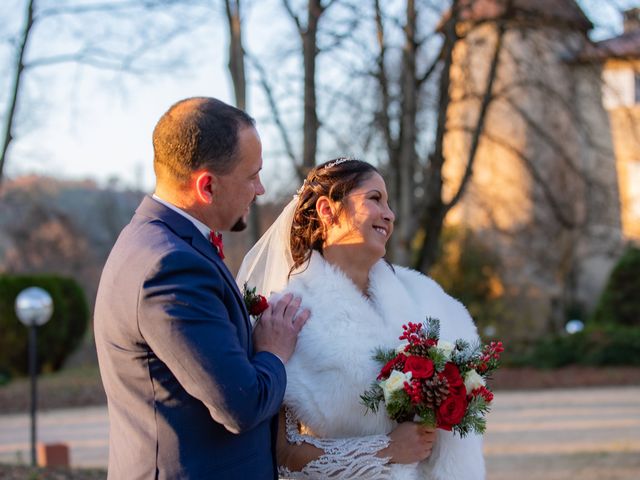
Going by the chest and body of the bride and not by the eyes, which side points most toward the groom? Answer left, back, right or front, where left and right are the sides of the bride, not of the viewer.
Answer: right

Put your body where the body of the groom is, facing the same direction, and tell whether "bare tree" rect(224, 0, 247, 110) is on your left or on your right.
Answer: on your left

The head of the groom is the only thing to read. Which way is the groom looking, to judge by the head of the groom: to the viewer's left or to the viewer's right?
to the viewer's right

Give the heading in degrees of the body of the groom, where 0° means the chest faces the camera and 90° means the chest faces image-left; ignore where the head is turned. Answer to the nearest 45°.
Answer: approximately 270°

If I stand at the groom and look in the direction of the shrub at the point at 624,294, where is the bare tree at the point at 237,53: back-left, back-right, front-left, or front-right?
front-left

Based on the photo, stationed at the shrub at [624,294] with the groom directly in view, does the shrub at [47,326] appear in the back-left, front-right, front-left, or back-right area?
front-right

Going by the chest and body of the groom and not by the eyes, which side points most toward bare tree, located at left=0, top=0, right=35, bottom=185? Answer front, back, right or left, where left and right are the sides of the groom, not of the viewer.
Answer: left

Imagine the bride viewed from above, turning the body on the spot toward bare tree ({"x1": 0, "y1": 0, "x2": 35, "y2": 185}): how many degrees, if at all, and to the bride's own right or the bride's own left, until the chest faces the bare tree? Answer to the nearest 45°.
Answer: approximately 180°

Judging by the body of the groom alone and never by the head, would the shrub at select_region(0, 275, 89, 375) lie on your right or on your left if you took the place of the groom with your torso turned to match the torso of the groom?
on your left

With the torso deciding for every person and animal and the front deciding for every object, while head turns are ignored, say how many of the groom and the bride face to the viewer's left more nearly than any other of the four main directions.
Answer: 0

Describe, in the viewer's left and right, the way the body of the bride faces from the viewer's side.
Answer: facing the viewer and to the right of the viewer

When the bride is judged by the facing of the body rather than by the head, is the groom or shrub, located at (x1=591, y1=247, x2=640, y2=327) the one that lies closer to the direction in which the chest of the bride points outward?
the groom

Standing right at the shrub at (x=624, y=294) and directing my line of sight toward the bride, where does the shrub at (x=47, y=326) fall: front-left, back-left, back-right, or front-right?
front-right
